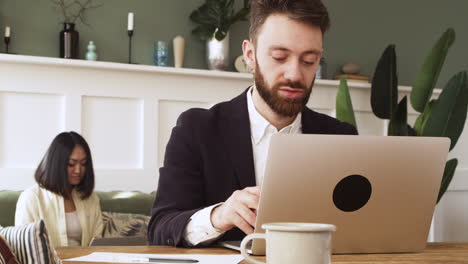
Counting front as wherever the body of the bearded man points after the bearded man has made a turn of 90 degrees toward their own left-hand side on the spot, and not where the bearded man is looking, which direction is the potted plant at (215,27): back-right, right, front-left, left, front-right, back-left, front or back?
front-left

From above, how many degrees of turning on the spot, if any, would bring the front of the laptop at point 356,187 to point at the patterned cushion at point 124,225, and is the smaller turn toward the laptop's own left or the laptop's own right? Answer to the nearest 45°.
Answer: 0° — it already faces it

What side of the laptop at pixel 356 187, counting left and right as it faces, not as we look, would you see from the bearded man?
front

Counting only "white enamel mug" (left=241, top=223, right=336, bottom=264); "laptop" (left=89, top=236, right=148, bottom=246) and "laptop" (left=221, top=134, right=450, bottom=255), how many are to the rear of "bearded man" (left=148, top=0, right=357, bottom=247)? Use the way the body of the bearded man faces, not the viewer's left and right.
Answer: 1

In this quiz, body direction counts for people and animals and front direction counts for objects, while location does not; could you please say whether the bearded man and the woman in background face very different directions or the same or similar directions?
same or similar directions

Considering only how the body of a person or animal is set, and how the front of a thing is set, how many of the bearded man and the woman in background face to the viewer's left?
0

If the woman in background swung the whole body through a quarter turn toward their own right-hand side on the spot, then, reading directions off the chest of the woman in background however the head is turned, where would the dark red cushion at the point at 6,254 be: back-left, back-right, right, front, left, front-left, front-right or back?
front-left

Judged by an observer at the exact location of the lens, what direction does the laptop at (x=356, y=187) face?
facing away from the viewer and to the left of the viewer

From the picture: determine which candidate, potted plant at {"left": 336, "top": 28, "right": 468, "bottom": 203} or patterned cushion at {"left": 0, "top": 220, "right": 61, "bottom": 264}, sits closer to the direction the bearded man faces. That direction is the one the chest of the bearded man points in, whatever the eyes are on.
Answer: the patterned cushion

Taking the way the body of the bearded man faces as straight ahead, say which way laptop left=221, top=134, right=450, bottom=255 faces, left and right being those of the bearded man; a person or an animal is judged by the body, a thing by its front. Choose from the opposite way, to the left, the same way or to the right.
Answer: the opposite way

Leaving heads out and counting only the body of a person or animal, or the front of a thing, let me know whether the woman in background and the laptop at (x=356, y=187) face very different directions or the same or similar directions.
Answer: very different directions
